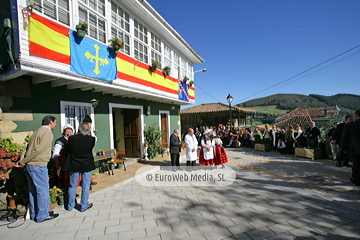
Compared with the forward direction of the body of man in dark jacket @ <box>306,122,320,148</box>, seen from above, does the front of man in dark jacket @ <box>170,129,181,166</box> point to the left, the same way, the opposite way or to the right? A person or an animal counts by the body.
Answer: to the left

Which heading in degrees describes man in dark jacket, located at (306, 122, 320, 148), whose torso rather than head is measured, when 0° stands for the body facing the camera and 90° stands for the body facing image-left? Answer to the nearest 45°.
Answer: approximately 45°

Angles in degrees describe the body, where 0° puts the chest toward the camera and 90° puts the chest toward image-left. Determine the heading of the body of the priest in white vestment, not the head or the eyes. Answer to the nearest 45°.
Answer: approximately 315°

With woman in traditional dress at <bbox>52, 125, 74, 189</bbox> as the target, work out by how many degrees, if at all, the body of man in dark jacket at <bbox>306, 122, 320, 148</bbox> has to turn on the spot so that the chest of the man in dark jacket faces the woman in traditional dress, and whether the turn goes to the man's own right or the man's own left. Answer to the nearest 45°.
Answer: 0° — they already face them

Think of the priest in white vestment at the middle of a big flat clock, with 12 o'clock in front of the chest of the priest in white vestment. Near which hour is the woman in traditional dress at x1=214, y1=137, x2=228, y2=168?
The woman in traditional dress is roughly at 10 o'clock from the priest in white vestment.

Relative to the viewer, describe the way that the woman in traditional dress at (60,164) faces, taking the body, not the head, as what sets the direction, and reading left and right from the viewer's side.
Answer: facing the viewer and to the right of the viewer

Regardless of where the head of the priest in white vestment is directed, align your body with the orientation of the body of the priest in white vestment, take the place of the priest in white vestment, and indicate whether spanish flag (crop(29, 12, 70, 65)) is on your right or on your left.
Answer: on your right

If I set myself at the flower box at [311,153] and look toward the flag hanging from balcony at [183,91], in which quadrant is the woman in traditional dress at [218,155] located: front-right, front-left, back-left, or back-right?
front-left

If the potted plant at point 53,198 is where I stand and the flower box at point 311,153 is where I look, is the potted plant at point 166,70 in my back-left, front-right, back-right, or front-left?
front-left

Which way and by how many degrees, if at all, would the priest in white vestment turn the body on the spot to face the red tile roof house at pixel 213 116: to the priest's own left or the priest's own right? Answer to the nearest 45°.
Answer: approximately 135° to the priest's own left

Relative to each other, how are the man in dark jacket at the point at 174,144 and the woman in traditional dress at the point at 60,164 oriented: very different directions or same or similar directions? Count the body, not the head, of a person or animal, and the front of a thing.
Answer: same or similar directions

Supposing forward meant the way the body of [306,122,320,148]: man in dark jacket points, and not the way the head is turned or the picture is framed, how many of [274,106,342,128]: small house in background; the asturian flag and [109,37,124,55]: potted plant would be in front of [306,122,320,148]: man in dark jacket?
2

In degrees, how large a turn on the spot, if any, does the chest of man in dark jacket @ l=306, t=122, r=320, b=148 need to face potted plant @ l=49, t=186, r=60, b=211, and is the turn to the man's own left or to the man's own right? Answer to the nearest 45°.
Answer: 0° — they already face it

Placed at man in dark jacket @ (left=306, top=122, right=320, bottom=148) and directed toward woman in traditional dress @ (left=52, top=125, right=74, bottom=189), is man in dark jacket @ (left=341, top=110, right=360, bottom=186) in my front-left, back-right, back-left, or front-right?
front-left

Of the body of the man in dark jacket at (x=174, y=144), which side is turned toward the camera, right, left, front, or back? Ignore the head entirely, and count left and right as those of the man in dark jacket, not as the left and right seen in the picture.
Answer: right
